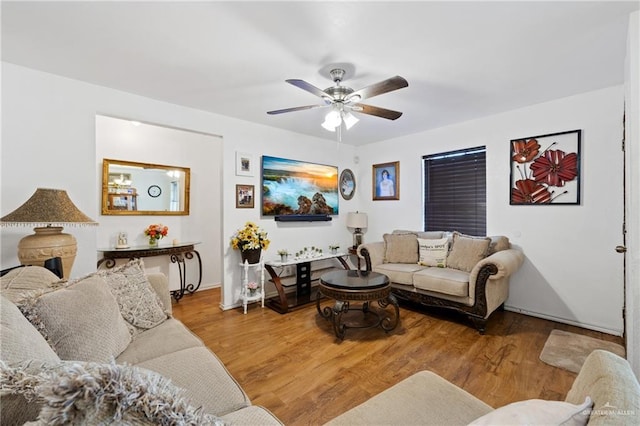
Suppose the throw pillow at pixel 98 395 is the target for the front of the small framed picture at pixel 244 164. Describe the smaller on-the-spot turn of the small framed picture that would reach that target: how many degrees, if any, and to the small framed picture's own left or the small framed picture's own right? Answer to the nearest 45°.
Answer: approximately 45° to the small framed picture's own right

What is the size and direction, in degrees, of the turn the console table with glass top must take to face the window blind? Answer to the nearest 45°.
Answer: approximately 45° to its left

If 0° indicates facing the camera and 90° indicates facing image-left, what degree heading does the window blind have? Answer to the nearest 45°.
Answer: approximately 45°

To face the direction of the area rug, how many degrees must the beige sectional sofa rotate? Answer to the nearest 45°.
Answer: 0° — it already faces it

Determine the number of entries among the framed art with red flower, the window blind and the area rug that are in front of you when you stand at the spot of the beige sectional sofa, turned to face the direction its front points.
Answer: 3

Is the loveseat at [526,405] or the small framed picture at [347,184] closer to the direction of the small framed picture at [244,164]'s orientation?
the loveseat

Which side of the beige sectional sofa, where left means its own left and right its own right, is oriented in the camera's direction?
right

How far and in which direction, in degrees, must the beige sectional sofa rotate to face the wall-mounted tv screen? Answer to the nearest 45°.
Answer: approximately 45° to its left

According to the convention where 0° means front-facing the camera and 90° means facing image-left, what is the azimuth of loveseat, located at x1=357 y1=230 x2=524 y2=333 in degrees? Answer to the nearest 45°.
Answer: approximately 45°

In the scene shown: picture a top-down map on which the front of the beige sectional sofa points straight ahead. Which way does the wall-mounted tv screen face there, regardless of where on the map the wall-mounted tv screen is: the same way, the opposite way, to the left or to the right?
to the right

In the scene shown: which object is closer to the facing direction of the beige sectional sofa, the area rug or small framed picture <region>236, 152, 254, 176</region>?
the area rug

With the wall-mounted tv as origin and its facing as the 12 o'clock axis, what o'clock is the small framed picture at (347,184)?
The small framed picture is roughly at 9 o'clock from the wall-mounted tv.

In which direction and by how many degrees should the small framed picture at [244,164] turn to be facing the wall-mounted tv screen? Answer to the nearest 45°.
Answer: approximately 90° to its left

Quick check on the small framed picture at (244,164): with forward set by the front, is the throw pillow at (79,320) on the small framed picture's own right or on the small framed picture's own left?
on the small framed picture's own right
